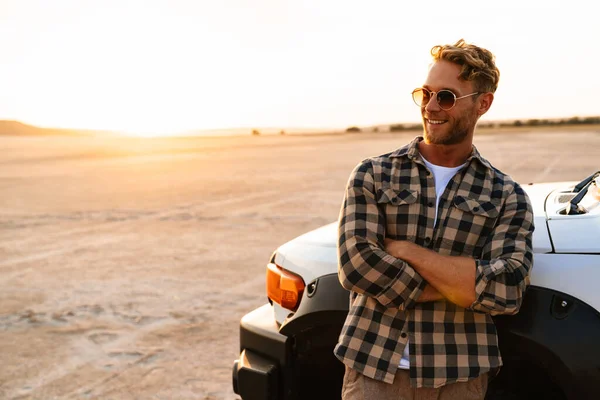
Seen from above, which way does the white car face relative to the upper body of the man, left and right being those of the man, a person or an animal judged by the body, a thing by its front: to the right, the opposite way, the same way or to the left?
to the right

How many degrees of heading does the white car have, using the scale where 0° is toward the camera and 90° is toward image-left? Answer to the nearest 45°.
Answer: approximately 90°

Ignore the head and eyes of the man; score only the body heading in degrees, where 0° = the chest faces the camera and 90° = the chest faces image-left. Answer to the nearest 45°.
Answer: approximately 0°

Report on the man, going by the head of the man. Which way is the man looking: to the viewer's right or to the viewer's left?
to the viewer's left
